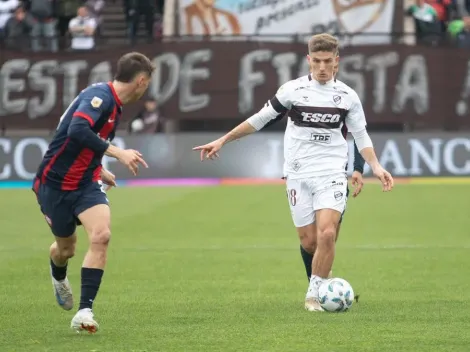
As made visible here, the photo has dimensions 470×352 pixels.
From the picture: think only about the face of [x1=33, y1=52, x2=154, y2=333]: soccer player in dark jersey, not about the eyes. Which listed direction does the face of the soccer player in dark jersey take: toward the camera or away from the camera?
away from the camera

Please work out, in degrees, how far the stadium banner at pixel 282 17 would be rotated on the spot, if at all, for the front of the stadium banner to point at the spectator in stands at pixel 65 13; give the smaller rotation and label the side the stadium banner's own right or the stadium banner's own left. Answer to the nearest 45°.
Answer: approximately 90° to the stadium banner's own right

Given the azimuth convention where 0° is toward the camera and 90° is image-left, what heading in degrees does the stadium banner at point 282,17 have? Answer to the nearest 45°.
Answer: approximately 0°

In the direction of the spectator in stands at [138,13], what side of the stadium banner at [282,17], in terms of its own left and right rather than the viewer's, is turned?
right

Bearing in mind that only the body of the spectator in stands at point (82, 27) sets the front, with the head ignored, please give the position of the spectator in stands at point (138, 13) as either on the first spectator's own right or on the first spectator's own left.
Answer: on the first spectator's own left

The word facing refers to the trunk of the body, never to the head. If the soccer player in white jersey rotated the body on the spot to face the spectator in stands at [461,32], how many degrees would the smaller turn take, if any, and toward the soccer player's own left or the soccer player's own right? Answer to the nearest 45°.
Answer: approximately 180°

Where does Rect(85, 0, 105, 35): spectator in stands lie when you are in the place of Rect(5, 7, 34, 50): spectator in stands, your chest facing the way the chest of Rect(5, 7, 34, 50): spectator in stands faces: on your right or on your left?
on your left

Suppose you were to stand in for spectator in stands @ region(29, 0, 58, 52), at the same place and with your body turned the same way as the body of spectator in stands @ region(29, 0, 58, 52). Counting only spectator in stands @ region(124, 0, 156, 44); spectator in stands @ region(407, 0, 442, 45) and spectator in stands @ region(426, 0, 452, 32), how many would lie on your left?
3

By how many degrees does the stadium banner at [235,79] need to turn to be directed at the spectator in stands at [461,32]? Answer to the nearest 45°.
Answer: approximately 90° to its left

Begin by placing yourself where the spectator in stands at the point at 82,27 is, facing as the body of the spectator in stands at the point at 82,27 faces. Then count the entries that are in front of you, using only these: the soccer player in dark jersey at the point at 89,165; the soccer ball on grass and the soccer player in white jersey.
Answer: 3

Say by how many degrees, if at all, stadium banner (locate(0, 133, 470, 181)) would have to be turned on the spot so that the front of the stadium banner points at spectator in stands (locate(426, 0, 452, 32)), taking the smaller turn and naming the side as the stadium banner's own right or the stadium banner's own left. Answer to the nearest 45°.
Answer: approximately 135° to the stadium banner's own left

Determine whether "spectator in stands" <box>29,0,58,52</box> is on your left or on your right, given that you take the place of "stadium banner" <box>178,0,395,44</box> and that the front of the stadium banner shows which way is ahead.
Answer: on your right
